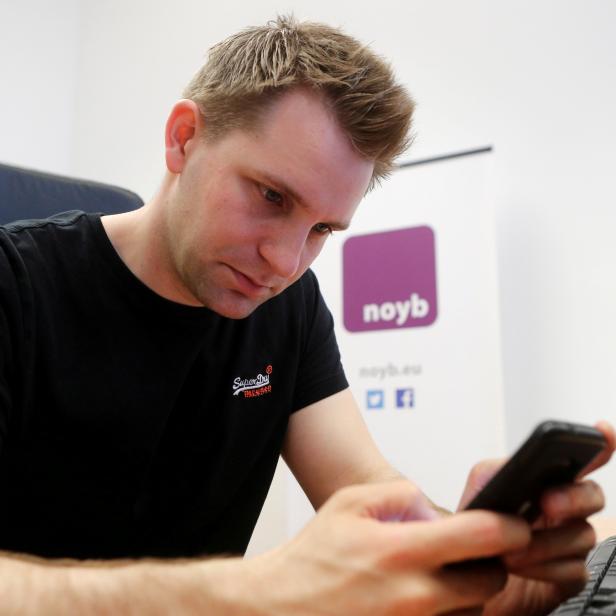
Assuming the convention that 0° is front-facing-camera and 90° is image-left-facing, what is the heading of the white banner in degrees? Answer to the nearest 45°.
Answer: approximately 0°

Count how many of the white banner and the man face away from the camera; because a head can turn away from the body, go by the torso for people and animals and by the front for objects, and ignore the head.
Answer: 0

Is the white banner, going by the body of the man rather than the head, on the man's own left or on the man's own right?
on the man's own left

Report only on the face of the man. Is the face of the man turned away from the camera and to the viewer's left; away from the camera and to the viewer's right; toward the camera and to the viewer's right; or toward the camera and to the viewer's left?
toward the camera and to the viewer's right

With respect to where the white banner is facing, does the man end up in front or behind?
in front

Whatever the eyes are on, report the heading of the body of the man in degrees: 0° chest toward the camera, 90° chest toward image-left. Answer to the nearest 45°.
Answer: approximately 315°
